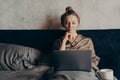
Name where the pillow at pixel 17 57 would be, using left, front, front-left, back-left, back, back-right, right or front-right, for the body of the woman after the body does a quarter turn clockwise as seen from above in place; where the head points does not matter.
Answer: front

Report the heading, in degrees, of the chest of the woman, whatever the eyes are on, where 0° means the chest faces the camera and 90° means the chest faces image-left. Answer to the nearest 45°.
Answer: approximately 0°
